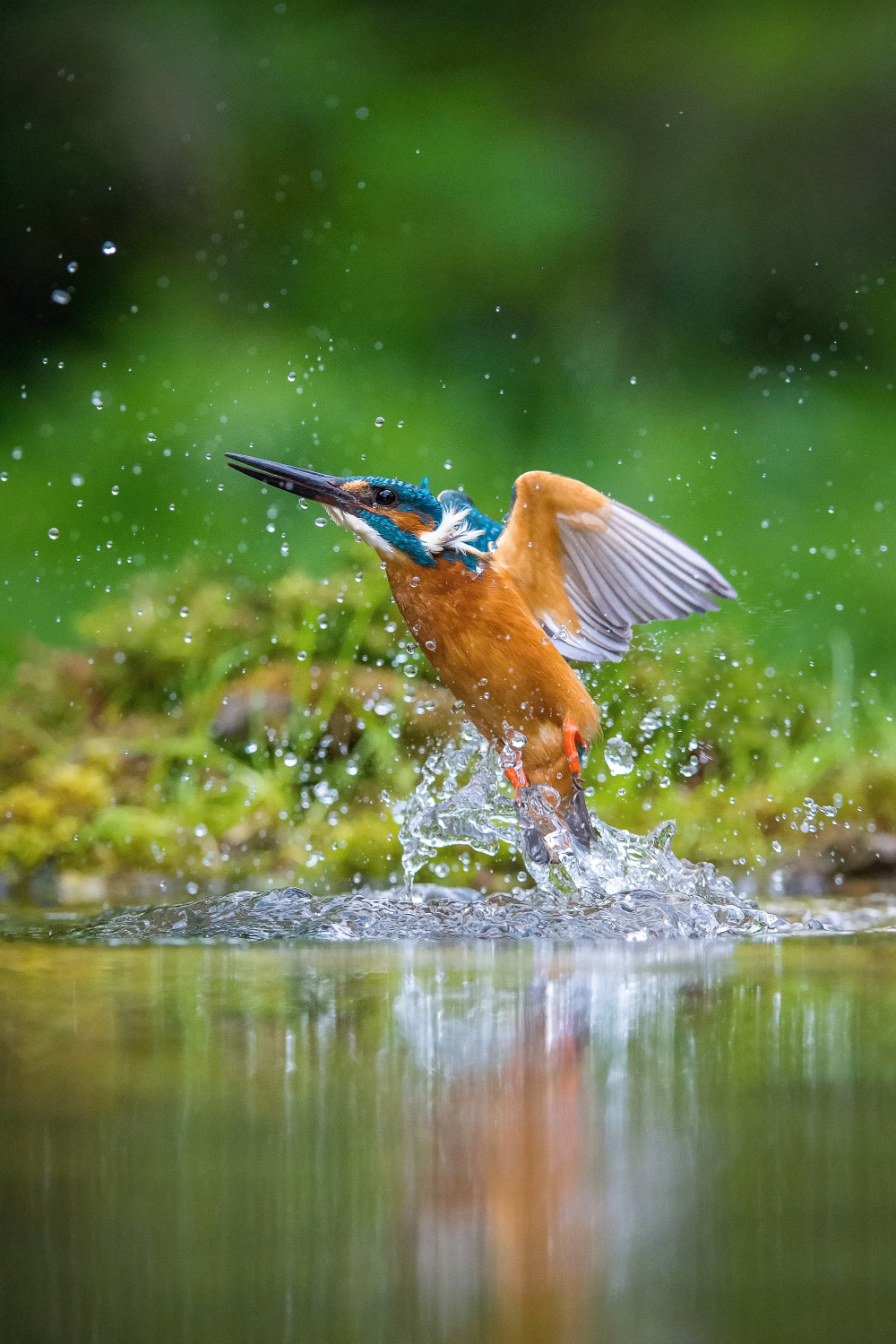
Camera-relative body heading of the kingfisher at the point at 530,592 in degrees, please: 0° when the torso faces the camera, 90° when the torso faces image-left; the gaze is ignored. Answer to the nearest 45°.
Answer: approximately 90°
